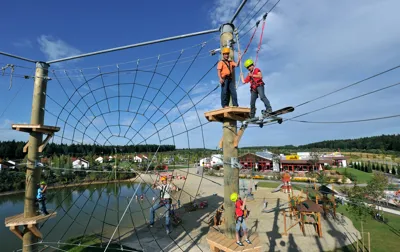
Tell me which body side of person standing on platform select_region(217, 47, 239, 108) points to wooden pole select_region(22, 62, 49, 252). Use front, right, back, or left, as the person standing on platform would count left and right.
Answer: right

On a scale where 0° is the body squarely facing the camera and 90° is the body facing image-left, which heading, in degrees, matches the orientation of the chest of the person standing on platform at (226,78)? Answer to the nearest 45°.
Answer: approximately 0°

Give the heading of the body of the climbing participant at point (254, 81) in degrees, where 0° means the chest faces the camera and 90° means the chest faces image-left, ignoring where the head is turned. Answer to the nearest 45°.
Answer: approximately 45°

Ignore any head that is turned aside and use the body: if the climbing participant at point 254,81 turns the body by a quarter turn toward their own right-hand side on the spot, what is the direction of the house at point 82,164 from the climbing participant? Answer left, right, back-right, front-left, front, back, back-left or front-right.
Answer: front

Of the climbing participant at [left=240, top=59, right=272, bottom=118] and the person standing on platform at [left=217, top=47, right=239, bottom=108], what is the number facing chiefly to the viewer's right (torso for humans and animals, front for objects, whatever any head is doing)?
0

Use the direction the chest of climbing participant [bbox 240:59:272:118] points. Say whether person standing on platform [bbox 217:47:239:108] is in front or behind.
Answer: in front

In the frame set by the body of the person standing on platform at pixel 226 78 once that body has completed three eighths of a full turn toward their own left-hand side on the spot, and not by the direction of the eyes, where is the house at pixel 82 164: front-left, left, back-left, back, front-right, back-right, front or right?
left
